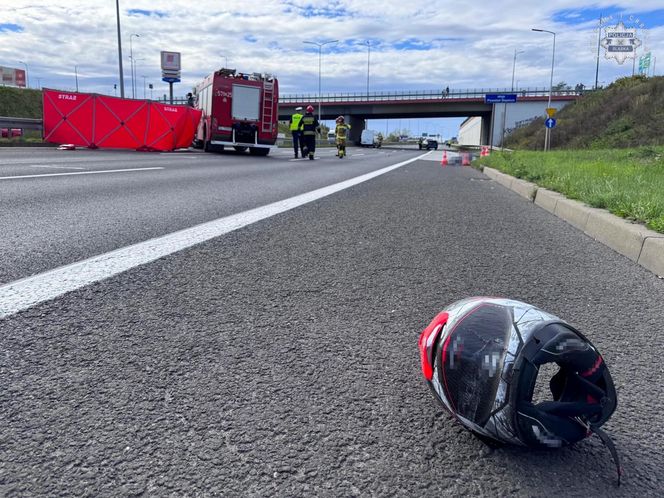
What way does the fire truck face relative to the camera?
away from the camera

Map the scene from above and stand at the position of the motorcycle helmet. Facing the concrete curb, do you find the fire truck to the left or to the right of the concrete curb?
left

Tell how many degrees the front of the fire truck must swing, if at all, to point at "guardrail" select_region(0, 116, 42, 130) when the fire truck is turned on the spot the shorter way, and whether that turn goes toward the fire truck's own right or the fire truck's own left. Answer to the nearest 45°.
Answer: approximately 90° to the fire truck's own left
